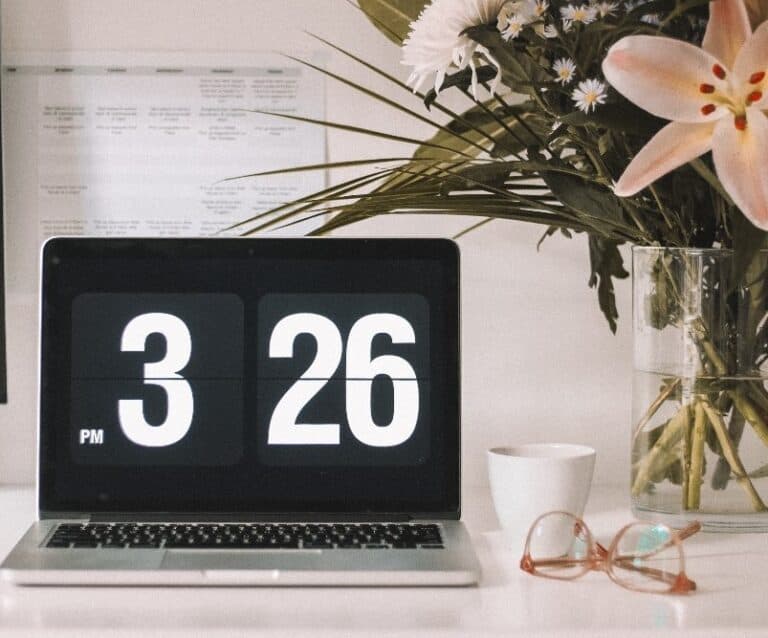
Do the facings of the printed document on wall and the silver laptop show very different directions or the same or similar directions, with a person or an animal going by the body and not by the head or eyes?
same or similar directions

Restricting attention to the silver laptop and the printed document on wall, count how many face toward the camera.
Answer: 2

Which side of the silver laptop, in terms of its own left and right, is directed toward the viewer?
front

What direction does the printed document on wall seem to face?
toward the camera

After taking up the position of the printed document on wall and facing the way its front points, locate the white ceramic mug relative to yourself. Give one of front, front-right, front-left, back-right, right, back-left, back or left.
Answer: front-left

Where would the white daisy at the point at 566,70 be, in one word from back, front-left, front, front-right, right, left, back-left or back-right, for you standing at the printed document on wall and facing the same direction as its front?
front-left

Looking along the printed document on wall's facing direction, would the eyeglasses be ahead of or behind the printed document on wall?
ahead
